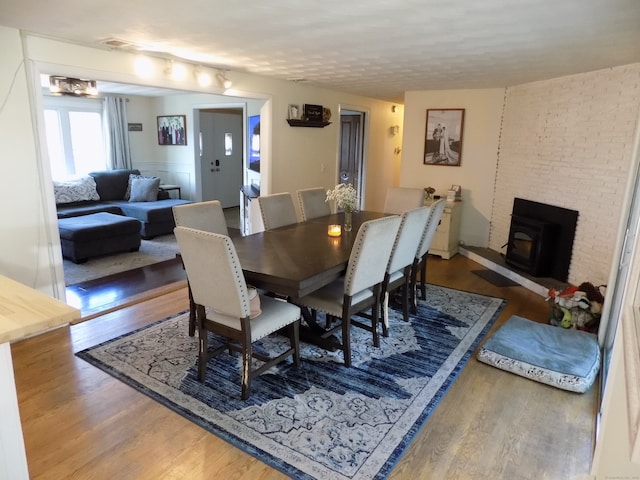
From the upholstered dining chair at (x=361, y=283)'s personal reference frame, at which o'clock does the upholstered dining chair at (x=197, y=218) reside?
the upholstered dining chair at (x=197, y=218) is roughly at 11 o'clock from the upholstered dining chair at (x=361, y=283).

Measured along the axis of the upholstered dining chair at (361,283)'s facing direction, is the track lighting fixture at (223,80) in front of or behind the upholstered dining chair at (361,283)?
in front

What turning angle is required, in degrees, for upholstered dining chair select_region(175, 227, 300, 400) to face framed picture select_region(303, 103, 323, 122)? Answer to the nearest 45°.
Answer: approximately 45° to its left

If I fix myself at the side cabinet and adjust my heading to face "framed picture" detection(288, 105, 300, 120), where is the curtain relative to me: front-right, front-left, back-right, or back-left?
front-right

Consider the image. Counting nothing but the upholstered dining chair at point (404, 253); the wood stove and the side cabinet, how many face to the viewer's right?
0

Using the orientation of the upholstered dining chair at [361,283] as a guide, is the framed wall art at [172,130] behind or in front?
in front

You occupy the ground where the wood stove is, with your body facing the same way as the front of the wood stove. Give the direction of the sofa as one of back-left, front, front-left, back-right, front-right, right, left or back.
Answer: front-right

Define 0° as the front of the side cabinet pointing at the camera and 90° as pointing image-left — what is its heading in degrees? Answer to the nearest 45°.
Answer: approximately 45°

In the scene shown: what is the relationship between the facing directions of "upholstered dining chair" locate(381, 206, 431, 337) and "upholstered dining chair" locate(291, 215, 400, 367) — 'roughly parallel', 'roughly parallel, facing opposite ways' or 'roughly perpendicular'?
roughly parallel

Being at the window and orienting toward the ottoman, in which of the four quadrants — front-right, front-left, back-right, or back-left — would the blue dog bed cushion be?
front-left

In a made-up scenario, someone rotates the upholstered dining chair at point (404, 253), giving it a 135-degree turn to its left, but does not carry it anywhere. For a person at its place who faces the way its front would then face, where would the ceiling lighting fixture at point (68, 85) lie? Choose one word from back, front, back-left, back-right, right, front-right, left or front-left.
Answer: right

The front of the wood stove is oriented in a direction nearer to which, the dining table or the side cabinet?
the dining table

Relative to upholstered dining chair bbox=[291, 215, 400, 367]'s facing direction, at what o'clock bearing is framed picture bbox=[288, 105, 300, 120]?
The framed picture is roughly at 1 o'clock from the upholstered dining chair.

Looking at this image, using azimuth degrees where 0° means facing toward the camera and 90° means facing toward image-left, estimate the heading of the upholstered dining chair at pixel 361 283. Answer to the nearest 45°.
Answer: approximately 135°

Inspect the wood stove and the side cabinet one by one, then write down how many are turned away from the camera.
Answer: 0

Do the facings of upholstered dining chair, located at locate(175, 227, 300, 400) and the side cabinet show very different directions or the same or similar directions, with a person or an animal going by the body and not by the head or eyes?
very different directions

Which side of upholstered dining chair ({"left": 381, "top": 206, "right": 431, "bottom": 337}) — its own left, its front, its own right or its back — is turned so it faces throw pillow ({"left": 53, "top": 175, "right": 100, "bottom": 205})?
front

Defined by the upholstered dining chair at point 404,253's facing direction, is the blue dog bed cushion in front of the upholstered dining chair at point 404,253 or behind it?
behind

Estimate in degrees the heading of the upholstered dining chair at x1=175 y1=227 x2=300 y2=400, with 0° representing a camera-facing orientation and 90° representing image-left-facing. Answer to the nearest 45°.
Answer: approximately 225°

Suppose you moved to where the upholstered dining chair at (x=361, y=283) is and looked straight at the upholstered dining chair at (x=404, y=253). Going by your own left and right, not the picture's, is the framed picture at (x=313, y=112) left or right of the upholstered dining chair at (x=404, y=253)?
left

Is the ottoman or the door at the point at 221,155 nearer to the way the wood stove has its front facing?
the ottoman

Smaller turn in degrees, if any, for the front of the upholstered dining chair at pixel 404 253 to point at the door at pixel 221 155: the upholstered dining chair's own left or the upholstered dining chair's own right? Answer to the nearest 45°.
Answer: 0° — it already faces it
